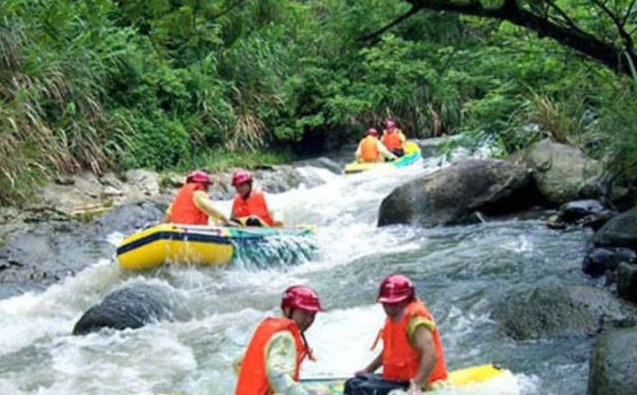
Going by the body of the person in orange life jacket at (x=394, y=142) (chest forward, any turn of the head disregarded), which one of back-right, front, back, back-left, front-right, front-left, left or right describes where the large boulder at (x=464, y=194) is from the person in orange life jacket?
front-left

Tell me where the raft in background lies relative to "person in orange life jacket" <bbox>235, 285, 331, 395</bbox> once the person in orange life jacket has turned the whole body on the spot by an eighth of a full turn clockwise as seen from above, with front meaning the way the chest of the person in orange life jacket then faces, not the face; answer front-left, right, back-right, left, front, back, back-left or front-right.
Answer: back-left

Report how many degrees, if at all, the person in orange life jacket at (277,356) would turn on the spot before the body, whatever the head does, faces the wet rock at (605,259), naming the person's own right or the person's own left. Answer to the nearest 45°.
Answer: approximately 45° to the person's own left

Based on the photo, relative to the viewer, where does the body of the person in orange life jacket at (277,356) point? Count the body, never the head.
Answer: to the viewer's right

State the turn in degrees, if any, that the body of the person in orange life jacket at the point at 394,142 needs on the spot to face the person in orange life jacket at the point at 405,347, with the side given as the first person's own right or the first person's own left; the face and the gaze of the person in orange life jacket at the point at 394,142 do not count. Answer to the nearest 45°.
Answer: approximately 45° to the first person's own left

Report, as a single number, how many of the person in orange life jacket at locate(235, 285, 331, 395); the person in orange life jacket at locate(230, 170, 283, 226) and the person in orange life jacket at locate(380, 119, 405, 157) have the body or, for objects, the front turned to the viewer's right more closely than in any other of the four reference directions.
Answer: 1

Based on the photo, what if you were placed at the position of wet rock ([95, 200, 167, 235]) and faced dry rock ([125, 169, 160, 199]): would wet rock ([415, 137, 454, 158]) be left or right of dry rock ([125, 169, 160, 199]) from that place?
right

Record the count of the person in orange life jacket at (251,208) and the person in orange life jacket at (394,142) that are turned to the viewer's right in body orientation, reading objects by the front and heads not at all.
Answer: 0

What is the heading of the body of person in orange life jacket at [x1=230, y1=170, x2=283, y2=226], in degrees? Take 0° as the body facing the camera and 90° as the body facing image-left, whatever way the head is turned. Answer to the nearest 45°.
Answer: approximately 45°

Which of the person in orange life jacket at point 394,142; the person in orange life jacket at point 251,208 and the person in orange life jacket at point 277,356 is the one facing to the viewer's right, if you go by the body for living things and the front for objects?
the person in orange life jacket at point 277,356

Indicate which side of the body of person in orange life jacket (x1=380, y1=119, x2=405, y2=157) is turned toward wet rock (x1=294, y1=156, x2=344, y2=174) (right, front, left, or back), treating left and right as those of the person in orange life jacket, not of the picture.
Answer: right

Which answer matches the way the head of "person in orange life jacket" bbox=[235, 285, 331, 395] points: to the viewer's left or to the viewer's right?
to the viewer's right
